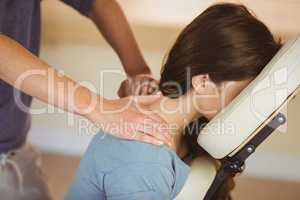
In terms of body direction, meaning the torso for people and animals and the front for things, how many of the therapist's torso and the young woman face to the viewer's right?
2

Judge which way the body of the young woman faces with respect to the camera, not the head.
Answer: to the viewer's right

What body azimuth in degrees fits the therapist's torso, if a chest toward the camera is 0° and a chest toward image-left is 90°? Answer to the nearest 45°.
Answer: approximately 270°
